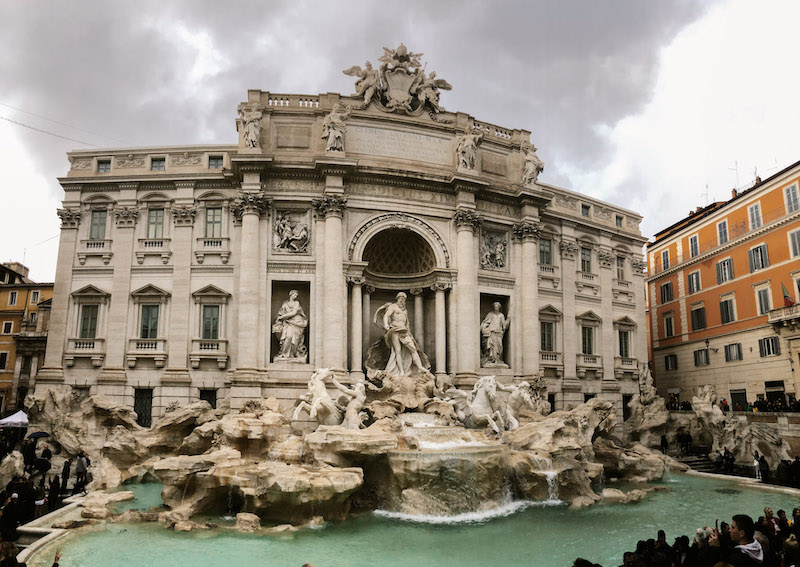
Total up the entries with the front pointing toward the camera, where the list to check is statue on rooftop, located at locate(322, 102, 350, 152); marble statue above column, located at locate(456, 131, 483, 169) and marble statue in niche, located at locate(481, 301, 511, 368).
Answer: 3

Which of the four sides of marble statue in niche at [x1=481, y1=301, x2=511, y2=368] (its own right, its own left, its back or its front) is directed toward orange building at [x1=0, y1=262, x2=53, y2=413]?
right

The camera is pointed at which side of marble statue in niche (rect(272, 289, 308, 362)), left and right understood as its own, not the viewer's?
front

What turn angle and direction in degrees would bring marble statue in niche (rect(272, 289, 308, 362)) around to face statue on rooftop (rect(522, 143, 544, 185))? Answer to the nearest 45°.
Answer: approximately 90° to its left

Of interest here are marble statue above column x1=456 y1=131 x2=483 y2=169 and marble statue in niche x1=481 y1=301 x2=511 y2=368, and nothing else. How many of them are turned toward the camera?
2

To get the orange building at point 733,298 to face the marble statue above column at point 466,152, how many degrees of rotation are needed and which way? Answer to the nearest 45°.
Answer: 0° — it already faces it

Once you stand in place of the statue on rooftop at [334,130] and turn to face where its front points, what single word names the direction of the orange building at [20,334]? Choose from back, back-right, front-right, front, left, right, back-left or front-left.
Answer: back-right

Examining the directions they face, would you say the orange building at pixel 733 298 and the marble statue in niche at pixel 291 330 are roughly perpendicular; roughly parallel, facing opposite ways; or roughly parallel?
roughly perpendicular

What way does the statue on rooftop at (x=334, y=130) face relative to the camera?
toward the camera

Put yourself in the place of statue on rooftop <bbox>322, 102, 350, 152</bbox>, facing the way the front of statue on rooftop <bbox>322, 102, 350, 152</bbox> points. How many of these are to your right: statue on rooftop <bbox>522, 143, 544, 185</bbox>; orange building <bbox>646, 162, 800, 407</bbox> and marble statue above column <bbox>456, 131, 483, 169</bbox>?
0

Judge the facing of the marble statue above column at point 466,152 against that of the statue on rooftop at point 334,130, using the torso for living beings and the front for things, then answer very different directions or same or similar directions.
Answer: same or similar directions
